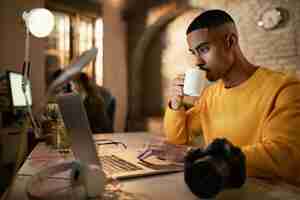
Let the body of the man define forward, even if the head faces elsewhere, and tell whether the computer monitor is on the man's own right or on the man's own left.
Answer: on the man's own right

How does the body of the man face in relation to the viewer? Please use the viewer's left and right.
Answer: facing the viewer and to the left of the viewer

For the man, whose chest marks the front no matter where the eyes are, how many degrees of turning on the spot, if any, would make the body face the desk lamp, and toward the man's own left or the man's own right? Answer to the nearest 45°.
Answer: approximately 45° to the man's own right
